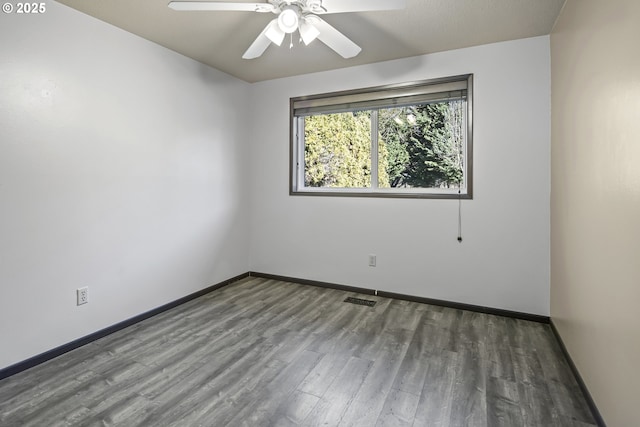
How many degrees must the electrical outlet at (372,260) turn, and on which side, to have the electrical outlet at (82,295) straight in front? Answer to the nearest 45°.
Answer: approximately 45° to its right

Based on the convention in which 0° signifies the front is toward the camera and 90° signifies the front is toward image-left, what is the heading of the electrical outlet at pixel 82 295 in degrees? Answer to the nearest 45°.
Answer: approximately 315°

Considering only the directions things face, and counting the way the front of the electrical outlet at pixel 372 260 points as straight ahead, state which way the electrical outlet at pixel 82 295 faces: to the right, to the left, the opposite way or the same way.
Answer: to the left

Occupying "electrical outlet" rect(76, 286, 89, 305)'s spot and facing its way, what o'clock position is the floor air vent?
The floor air vent is roughly at 11 o'clock from the electrical outlet.

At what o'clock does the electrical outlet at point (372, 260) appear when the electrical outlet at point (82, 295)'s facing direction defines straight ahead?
the electrical outlet at point (372, 260) is roughly at 11 o'clock from the electrical outlet at point (82, 295).

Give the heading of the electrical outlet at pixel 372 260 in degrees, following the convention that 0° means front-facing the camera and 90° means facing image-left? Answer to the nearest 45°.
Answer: approximately 0°
